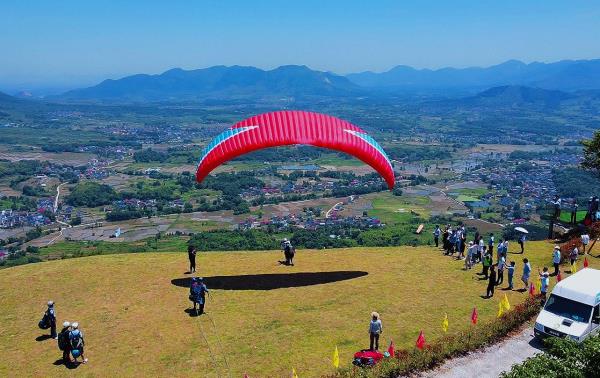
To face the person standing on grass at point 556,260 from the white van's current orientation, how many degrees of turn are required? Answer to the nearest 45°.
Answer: approximately 135° to its right

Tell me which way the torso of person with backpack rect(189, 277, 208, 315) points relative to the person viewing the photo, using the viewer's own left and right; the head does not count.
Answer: facing away from the viewer

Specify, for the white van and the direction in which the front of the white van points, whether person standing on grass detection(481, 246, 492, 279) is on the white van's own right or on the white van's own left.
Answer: on the white van's own right

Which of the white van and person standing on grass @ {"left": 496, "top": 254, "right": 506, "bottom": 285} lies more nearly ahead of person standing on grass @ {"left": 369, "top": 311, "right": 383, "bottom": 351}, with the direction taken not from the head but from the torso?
the person standing on grass

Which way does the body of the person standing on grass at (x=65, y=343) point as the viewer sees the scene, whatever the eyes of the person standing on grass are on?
to the viewer's right

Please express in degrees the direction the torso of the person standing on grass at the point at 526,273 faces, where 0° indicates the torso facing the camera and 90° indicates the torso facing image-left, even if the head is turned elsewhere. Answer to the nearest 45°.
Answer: approximately 90°

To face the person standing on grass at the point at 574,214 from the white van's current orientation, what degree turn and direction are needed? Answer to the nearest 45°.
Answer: approximately 135° to its right

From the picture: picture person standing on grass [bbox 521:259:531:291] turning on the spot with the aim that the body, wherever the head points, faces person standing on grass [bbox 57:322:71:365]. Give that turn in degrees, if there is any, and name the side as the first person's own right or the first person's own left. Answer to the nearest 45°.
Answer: approximately 45° to the first person's own left

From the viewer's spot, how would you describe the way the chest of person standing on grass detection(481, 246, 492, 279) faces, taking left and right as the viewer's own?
facing to the left of the viewer

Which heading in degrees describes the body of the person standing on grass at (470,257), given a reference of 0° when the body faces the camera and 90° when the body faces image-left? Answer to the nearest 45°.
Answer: approximately 90°

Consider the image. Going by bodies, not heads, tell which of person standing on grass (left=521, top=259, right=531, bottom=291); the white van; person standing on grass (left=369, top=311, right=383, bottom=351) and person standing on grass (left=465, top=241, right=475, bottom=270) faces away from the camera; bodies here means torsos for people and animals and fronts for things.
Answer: person standing on grass (left=369, top=311, right=383, bottom=351)

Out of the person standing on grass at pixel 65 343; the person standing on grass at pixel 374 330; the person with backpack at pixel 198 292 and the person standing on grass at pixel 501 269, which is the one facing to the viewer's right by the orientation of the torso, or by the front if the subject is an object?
the person standing on grass at pixel 65 343

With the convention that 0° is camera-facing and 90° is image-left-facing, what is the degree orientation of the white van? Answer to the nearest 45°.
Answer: approximately 45°
